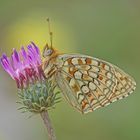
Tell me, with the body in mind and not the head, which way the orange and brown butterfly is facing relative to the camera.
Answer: to the viewer's left
